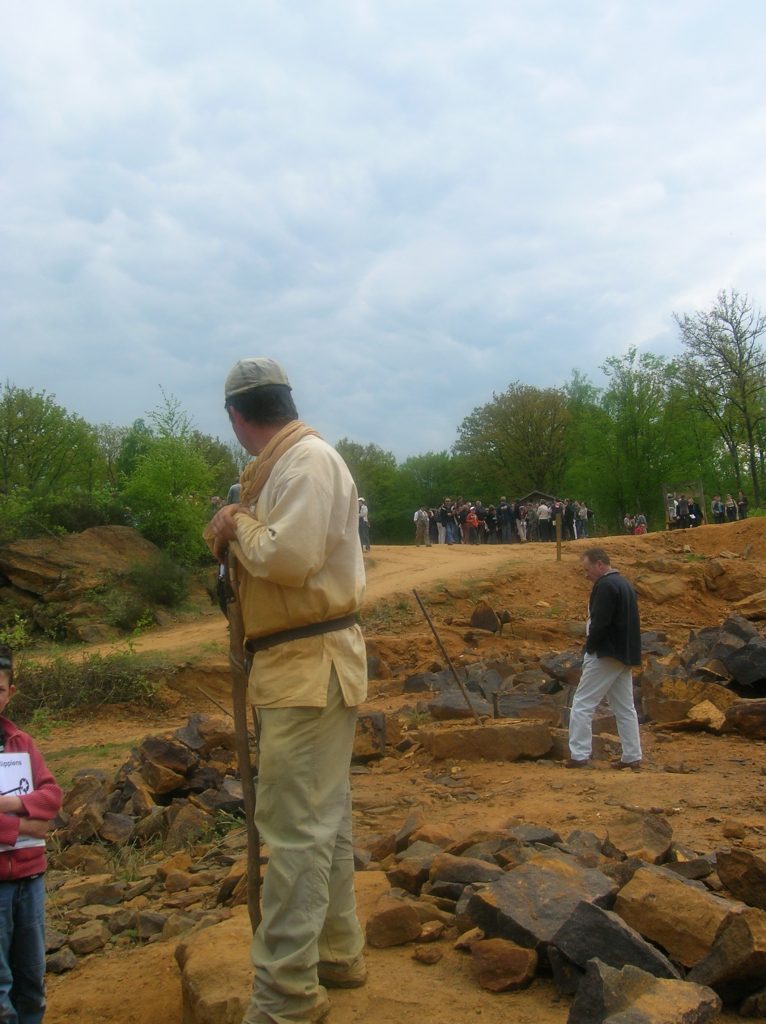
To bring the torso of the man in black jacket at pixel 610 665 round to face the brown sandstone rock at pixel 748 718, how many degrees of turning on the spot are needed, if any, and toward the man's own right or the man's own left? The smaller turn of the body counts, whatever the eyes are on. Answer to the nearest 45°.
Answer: approximately 135° to the man's own right

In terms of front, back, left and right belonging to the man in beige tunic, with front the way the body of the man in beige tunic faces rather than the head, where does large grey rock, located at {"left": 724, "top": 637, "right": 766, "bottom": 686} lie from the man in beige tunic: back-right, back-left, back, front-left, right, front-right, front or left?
back-right

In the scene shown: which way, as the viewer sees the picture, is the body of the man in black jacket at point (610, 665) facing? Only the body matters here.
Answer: to the viewer's left

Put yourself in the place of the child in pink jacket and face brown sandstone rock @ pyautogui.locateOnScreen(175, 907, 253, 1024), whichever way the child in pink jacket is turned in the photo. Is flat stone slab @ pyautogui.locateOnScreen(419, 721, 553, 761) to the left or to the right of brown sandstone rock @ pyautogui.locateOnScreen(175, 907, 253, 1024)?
left

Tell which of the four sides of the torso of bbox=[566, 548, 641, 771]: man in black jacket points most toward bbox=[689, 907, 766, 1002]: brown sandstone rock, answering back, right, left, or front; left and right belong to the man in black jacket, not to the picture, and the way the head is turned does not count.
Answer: left

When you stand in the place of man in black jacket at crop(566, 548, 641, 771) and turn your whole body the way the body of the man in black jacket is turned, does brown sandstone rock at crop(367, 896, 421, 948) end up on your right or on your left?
on your left

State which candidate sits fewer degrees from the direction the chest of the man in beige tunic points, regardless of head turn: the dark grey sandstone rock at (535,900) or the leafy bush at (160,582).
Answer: the leafy bush

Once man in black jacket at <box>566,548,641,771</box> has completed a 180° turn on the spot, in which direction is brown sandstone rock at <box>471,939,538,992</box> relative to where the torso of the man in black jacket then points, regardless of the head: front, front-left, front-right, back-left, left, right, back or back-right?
right

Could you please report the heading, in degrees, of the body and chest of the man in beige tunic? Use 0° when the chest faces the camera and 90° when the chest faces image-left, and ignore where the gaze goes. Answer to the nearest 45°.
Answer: approximately 90°

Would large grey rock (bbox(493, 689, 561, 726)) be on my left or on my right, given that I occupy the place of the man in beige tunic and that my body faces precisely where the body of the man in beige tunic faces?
on my right

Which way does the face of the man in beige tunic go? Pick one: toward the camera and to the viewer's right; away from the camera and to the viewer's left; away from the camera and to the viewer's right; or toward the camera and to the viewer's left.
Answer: away from the camera and to the viewer's left

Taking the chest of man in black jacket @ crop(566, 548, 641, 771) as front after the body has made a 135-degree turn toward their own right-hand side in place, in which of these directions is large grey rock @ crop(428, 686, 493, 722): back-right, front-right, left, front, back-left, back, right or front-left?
left

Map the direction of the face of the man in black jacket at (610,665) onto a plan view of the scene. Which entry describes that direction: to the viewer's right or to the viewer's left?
to the viewer's left
